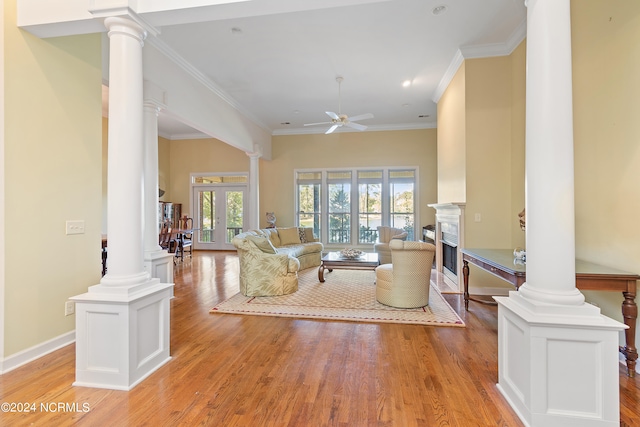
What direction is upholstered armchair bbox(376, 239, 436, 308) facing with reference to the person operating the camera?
facing away from the viewer and to the left of the viewer

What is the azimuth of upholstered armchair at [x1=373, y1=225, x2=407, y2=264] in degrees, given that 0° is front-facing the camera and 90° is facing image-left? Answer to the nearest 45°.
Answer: approximately 45°

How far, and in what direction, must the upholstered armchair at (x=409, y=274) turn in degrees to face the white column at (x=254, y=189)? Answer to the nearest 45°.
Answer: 0° — it already faces it

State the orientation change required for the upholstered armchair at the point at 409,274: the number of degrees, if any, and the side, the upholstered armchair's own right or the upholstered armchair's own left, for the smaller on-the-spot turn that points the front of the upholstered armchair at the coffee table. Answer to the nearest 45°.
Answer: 0° — it already faces it

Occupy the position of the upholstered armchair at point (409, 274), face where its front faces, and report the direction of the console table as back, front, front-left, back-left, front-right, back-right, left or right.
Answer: back

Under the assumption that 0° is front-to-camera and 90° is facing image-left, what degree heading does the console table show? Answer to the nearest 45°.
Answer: approximately 45°

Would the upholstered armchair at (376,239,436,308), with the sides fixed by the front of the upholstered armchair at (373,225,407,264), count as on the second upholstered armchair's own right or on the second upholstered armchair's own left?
on the second upholstered armchair's own left

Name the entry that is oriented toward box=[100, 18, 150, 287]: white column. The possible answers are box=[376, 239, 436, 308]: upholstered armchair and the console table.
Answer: the console table

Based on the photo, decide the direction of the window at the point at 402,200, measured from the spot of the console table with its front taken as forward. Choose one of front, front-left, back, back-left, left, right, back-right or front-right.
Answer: right

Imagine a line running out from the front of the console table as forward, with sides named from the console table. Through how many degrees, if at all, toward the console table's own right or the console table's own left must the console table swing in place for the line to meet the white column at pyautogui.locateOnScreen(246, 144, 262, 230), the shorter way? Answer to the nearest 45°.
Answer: approximately 45° to the console table's own right

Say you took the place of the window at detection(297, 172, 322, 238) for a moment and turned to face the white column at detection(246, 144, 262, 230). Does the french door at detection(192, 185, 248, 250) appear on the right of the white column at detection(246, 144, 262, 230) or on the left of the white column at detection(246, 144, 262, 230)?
right
